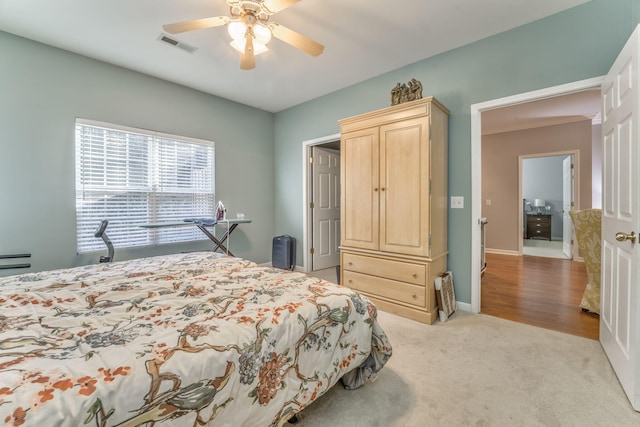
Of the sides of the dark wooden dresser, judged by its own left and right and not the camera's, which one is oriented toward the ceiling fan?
front

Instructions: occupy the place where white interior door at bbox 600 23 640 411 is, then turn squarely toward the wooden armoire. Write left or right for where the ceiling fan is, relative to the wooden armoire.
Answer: left

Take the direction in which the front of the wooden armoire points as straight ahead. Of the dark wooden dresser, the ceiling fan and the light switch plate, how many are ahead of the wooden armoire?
1

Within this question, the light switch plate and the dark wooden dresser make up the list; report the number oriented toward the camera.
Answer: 2

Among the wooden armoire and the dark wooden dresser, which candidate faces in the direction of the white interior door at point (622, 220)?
the dark wooden dresser

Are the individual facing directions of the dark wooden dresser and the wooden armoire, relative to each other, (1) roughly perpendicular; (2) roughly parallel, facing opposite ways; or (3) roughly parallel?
roughly parallel

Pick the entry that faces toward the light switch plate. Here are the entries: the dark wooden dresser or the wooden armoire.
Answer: the dark wooden dresser

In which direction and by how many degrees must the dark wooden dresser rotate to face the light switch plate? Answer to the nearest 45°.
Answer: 0° — it already faces it

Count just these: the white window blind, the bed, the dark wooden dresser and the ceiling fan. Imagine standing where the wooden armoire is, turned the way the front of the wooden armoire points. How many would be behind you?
1

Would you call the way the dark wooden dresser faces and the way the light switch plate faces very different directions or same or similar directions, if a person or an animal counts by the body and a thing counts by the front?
same or similar directions

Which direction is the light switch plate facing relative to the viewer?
toward the camera

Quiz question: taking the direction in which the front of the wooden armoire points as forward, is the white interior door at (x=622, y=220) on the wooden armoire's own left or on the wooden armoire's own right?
on the wooden armoire's own left

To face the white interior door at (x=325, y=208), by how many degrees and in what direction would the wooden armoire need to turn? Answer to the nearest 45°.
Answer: approximately 90° to its right

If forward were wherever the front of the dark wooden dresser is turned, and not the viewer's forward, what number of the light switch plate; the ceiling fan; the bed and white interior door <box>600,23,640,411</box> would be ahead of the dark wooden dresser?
4

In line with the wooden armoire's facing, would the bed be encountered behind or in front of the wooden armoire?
in front

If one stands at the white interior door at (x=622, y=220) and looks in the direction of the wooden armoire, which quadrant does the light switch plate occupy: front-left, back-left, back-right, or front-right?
front-right

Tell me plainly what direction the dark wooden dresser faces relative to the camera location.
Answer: facing the viewer

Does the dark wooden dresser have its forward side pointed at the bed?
yes

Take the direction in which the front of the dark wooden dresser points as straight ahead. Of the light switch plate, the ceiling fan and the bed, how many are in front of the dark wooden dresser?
3

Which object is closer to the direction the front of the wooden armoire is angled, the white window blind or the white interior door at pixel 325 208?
the white window blind
